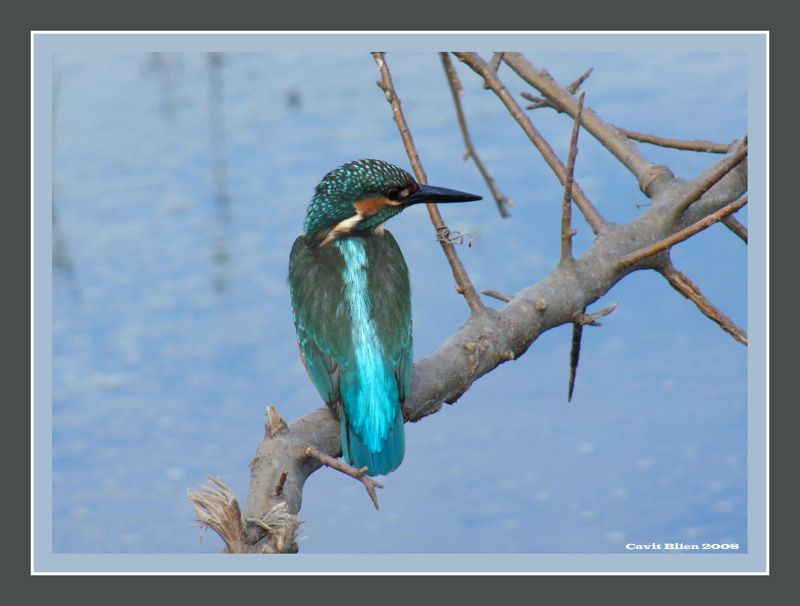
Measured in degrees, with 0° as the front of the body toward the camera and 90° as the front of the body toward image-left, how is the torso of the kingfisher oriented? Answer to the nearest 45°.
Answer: approximately 180°
